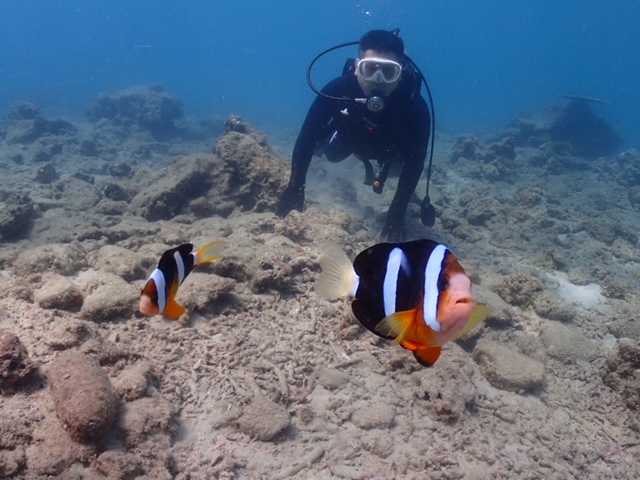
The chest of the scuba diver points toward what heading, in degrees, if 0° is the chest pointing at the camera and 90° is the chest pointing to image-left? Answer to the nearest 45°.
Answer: approximately 0°

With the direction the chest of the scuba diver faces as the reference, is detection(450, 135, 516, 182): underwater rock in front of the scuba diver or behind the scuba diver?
behind

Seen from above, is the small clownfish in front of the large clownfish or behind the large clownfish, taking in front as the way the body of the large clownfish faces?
behind

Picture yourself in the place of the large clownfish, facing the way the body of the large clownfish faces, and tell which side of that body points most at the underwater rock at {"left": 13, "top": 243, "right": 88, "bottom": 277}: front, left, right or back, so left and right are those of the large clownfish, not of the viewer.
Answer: back

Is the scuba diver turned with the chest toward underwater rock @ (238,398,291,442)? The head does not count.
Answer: yes

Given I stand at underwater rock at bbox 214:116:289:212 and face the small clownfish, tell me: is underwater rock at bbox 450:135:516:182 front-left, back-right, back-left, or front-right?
back-left

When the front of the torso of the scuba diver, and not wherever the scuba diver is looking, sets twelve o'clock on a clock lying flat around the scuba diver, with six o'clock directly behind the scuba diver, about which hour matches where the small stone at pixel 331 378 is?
The small stone is roughly at 12 o'clock from the scuba diver.

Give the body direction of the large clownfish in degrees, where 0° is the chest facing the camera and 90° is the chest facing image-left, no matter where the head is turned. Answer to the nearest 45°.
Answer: approximately 315°
